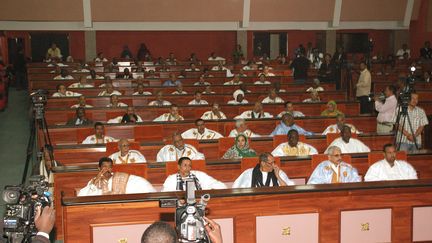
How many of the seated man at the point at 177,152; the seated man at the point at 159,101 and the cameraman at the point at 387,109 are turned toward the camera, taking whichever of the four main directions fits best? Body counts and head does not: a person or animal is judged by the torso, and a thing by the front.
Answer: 2

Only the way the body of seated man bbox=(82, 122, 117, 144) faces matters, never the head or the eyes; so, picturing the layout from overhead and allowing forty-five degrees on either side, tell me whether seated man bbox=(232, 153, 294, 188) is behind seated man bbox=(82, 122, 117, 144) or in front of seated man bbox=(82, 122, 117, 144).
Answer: in front

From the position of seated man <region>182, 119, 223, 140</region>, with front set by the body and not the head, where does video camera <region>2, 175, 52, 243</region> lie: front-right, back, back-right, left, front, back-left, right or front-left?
front

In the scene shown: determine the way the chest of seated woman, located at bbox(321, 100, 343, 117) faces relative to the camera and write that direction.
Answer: toward the camera

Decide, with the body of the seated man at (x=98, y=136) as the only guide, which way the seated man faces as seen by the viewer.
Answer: toward the camera

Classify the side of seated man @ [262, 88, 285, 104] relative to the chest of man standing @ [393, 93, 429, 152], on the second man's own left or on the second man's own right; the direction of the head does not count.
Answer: on the second man's own right

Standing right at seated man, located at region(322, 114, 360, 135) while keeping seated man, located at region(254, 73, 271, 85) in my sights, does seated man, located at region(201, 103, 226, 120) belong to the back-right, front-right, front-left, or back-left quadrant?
front-left

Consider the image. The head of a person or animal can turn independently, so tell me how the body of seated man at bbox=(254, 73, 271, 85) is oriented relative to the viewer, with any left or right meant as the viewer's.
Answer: facing the viewer

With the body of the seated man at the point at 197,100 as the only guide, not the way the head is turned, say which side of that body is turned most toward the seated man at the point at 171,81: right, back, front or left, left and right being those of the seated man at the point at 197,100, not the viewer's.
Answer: back

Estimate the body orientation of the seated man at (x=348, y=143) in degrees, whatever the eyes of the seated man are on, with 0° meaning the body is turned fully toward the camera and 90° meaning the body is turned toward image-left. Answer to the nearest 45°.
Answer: approximately 0°

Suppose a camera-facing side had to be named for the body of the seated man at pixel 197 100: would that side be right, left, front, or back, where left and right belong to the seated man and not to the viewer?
front

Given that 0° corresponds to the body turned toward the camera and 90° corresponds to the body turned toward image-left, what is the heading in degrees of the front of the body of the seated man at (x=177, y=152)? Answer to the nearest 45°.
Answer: approximately 0°

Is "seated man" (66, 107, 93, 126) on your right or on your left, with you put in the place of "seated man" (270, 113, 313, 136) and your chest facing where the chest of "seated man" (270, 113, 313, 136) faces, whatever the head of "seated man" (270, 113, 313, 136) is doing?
on your right
